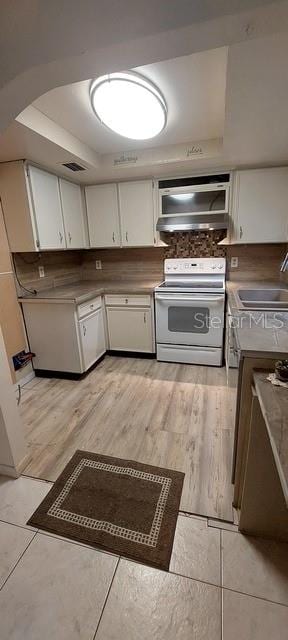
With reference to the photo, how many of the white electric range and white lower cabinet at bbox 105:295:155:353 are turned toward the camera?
2

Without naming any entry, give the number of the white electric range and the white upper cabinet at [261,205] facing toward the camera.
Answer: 2

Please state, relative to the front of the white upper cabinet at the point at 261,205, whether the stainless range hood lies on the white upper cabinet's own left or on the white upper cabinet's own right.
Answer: on the white upper cabinet's own right

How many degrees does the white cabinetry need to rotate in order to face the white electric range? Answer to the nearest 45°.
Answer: approximately 45° to its left

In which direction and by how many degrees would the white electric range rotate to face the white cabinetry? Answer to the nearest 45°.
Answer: approximately 90° to its right

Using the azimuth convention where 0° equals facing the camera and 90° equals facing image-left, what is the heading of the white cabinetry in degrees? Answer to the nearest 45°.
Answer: approximately 315°

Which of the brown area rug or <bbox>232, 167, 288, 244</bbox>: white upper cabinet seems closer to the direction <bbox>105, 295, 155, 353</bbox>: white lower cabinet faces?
the brown area rug

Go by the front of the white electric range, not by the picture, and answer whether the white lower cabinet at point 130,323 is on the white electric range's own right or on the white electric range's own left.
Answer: on the white electric range's own right

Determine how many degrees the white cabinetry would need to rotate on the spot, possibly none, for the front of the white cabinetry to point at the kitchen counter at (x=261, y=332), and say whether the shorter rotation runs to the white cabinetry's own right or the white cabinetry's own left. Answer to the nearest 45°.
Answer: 0° — it already faces it
